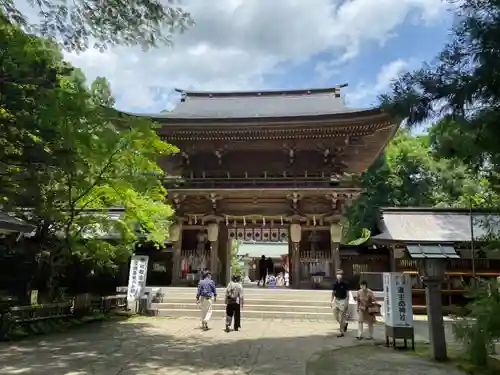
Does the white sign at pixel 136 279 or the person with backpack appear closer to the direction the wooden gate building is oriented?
the person with backpack

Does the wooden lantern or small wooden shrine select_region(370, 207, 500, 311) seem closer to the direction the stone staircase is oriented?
the wooden lantern

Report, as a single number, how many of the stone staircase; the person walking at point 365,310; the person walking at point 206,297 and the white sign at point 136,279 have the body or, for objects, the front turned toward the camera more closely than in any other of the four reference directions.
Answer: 3

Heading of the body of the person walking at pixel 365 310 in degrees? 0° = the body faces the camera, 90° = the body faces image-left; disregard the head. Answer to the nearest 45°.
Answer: approximately 0°

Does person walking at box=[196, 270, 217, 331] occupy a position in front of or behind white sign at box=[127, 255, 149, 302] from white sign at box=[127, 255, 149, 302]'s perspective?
in front

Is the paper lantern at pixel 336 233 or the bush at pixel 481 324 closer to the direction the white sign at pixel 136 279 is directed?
the bush

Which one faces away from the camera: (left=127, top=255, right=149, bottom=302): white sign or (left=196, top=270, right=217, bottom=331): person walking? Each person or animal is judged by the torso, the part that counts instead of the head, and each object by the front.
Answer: the person walking

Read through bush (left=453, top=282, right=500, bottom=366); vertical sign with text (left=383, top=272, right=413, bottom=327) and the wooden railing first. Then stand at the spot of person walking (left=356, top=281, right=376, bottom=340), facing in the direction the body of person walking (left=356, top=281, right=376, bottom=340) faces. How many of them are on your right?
1

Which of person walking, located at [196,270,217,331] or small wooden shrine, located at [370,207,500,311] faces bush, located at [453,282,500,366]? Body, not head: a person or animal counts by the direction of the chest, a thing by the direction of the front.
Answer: the small wooden shrine

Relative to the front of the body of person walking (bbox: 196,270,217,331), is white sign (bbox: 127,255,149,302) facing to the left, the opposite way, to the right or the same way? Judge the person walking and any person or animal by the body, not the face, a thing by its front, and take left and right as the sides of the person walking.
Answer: the opposite way

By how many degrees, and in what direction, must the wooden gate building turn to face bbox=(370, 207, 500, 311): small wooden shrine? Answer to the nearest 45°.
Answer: approximately 90° to its left

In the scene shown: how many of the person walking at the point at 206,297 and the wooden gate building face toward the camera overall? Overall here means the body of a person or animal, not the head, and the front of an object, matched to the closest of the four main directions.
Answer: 1

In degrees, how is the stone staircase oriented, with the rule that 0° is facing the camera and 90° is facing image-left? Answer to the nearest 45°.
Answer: approximately 0°
